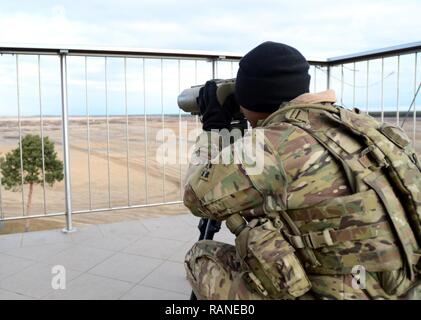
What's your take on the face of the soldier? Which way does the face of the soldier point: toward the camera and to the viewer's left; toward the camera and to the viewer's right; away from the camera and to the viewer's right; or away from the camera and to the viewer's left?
away from the camera and to the viewer's left

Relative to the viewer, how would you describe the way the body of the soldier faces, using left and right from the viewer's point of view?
facing away from the viewer and to the left of the viewer
